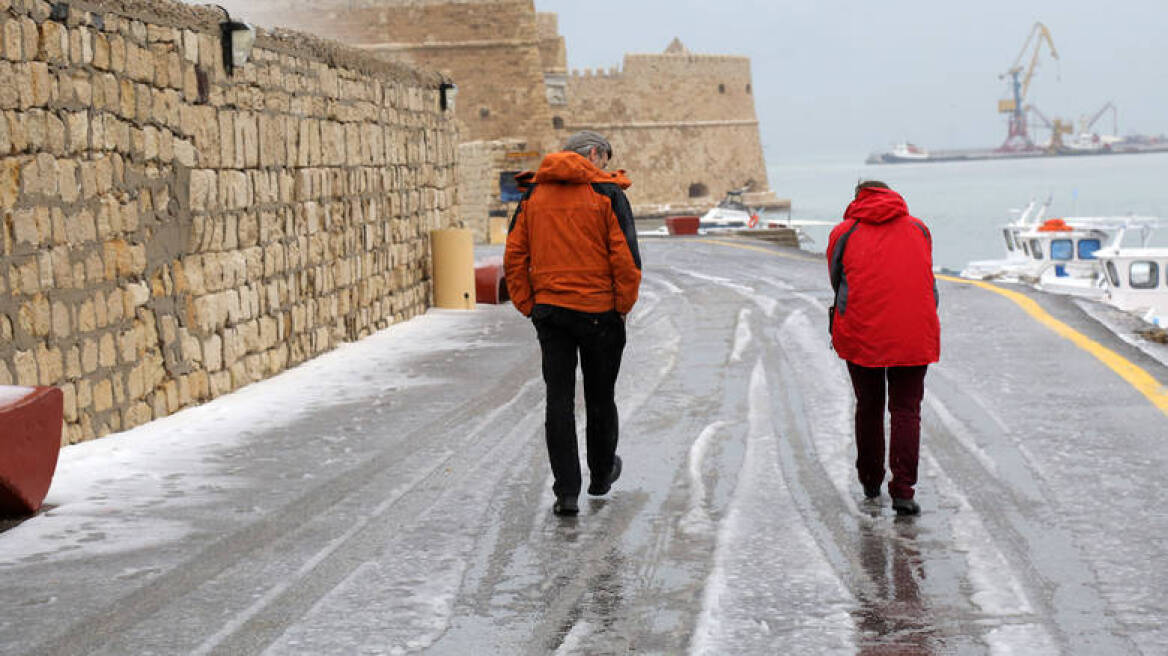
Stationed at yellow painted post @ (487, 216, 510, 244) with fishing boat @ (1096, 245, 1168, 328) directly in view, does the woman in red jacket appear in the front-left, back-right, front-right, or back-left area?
front-right

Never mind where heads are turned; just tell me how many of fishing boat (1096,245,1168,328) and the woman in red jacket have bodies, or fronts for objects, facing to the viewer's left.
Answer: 1

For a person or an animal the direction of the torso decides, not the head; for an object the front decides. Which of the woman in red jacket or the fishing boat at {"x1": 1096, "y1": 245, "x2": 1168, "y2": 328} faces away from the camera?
the woman in red jacket

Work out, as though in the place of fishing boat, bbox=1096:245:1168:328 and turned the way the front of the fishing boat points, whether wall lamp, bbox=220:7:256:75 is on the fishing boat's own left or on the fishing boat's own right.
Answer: on the fishing boat's own left

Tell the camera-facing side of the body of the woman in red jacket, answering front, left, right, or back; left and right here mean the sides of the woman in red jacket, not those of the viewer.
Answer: back

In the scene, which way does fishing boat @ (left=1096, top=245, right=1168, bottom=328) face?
to the viewer's left

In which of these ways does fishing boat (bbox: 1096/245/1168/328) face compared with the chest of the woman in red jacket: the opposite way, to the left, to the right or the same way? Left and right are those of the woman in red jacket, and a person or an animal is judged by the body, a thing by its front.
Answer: to the left

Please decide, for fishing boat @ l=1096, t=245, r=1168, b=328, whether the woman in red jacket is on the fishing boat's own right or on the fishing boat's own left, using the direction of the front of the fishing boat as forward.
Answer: on the fishing boat's own left

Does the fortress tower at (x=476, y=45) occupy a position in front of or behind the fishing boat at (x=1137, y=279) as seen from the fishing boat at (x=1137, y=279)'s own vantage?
in front
